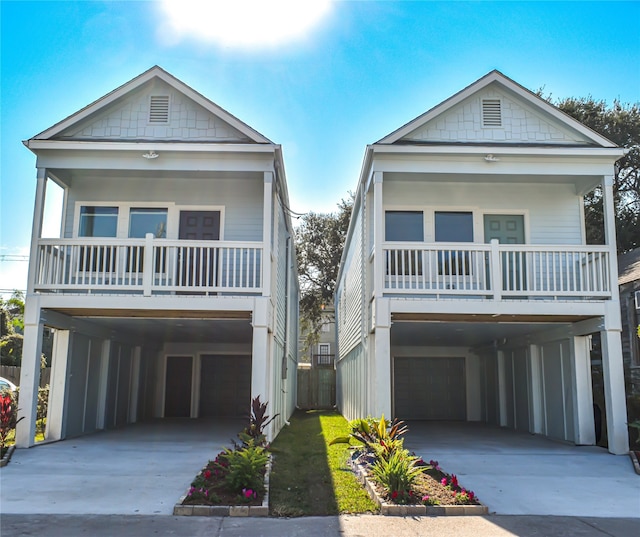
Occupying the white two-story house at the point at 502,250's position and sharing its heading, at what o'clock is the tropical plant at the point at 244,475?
The tropical plant is roughly at 1 o'clock from the white two-story house.

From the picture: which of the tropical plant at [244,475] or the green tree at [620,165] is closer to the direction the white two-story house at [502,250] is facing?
the tropical plant

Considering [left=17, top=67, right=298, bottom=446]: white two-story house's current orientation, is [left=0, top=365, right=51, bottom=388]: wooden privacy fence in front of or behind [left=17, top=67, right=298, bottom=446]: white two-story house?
behind

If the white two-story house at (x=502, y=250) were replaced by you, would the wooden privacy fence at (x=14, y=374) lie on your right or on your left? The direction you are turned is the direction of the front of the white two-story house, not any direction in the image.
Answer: on your right

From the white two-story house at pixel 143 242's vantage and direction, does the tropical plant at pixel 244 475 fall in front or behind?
in front

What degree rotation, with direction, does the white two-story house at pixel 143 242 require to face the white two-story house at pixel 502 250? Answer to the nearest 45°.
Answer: approximately 90° to its left

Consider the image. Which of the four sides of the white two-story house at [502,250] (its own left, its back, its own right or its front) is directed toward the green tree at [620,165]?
back

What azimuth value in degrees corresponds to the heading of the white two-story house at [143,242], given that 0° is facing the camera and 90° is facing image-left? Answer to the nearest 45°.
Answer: approximately 0°

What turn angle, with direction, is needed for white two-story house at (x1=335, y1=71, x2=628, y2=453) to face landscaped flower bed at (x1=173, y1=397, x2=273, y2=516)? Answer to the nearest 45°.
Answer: approximately 45° to its right

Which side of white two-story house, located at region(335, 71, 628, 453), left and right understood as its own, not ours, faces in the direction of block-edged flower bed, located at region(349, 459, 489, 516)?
front

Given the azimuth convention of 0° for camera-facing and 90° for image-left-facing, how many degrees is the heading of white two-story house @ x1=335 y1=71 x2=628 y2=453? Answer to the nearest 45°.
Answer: approximately 0°

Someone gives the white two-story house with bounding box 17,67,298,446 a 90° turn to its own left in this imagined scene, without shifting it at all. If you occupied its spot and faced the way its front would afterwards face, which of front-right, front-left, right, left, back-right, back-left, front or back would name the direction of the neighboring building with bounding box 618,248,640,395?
front

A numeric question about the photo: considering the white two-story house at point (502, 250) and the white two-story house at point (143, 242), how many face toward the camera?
2

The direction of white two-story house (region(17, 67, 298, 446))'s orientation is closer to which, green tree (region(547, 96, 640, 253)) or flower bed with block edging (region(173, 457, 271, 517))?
the flower bed with block edging
